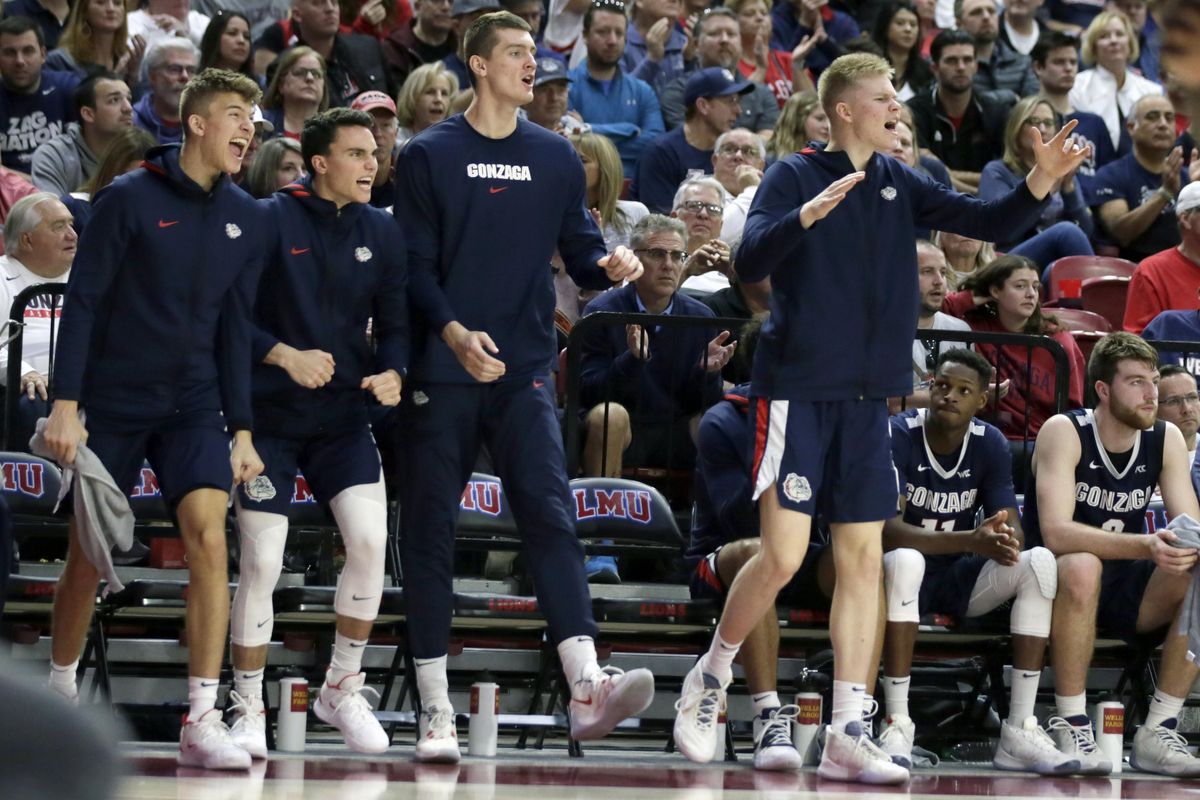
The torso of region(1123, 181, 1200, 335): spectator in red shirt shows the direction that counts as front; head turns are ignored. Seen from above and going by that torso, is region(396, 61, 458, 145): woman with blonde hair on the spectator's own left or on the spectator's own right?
on the spectator's own right

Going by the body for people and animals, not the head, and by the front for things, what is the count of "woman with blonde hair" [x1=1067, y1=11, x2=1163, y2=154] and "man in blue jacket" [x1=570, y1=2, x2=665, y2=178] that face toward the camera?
2

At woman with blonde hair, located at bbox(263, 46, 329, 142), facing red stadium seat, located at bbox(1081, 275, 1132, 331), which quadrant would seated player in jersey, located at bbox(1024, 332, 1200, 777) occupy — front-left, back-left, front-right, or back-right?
front-right

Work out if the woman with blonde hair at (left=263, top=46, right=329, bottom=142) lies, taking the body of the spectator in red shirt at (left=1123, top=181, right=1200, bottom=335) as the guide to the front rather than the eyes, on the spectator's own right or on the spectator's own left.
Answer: on the spectator's own right

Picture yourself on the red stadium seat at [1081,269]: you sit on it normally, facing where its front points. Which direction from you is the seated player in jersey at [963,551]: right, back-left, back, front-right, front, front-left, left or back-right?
front

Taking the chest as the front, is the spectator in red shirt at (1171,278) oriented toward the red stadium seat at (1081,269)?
no

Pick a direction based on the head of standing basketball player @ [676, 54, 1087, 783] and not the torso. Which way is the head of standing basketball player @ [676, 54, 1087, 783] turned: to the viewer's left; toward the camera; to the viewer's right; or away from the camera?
to the viewer's right

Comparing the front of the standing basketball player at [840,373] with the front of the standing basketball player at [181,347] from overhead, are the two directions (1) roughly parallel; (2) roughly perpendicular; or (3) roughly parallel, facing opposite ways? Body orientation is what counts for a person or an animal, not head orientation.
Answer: roughly parallel

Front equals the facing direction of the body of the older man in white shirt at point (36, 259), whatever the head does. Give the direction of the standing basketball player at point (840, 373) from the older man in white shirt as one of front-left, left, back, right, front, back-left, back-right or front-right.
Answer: front

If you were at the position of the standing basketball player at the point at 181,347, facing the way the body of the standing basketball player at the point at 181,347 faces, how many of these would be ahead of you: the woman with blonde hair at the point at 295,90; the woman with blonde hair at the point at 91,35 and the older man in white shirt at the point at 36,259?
0

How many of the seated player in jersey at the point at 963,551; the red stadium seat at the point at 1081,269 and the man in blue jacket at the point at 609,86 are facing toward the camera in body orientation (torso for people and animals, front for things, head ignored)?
3

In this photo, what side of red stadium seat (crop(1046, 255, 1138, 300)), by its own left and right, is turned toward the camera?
front

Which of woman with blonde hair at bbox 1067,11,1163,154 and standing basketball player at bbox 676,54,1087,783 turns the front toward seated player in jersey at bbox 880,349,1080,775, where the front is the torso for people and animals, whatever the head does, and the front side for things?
the woman with blonde hair

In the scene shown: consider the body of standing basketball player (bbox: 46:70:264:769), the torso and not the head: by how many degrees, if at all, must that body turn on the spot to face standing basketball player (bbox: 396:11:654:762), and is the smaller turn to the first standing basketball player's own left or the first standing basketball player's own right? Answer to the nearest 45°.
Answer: approximately 45° to the first standing basketball player's own left

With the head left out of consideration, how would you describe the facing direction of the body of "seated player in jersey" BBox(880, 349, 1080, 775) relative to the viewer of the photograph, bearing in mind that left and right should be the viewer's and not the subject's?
facing the viewer

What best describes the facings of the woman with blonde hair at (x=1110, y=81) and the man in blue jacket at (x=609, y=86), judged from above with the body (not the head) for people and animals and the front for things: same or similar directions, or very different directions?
same or similar directions

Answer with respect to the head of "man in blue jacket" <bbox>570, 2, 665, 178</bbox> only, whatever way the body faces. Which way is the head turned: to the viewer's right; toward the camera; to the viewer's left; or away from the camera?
toward the camera

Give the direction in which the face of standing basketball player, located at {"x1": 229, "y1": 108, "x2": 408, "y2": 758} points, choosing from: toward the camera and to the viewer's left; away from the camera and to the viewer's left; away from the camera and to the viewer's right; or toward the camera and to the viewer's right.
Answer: toward the camera and to the viewer's right

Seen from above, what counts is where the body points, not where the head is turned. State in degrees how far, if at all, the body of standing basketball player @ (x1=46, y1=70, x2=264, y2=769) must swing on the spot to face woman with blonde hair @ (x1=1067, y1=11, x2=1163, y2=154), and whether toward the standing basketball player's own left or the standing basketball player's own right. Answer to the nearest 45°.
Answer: approximately 90° to the standing basketball player's own left

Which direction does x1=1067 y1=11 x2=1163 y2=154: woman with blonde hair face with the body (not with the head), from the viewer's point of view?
toward the camera

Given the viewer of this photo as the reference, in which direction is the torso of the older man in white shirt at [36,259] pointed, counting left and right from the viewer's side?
facing the viewer and to the right of the viewer

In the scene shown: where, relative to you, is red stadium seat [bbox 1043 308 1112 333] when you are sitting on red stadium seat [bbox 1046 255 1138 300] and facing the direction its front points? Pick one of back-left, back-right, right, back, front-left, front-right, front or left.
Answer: front
